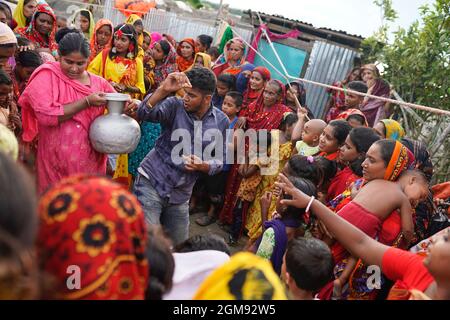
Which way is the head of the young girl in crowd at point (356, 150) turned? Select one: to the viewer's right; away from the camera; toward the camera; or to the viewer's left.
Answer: to the viewer's left

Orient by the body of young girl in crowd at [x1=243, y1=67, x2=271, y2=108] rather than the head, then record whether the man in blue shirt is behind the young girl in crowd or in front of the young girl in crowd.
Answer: in front

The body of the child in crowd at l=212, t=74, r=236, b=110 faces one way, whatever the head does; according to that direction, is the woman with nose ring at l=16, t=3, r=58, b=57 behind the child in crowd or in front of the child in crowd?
in front

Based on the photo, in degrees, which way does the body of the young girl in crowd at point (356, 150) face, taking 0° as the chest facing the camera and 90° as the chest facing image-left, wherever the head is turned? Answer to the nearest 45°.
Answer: approximately 90°

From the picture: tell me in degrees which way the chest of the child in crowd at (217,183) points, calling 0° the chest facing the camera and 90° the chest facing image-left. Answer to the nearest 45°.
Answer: approximately 45°

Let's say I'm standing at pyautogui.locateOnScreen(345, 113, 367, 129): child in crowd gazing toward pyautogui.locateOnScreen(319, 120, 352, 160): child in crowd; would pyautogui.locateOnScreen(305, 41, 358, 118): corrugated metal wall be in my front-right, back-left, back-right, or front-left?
back-right

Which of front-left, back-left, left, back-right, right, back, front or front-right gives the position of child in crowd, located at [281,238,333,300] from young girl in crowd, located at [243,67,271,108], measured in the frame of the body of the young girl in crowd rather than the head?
front-left
